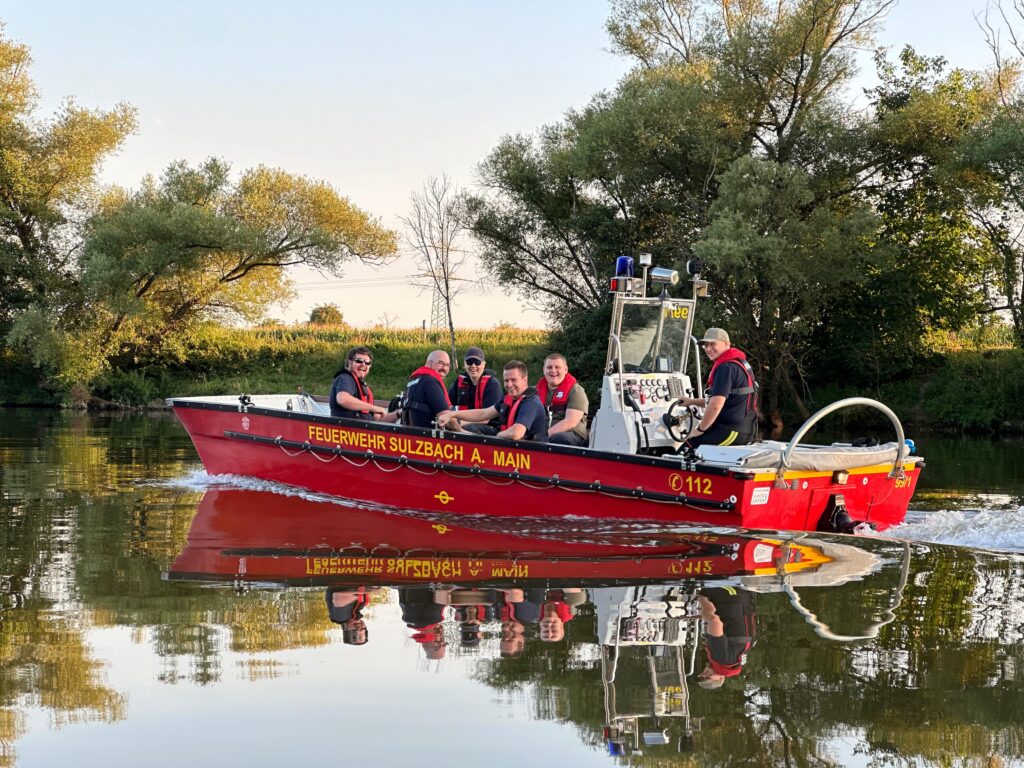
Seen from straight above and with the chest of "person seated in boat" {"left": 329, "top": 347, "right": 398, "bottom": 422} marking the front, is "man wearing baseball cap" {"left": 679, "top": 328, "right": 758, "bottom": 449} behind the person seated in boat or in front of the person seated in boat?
in front

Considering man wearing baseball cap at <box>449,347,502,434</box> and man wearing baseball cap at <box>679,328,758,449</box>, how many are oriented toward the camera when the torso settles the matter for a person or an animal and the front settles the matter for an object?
1

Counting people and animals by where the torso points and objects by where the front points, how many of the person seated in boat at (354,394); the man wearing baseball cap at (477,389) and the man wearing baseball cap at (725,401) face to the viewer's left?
1

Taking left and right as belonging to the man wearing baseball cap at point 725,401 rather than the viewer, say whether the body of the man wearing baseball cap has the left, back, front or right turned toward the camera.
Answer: left

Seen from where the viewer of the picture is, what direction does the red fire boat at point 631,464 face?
facing away from the viewer and to the left of the viewer

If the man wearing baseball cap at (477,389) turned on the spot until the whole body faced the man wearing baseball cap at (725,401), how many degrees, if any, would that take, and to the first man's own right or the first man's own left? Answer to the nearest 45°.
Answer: approximately 45° to the first man's own left

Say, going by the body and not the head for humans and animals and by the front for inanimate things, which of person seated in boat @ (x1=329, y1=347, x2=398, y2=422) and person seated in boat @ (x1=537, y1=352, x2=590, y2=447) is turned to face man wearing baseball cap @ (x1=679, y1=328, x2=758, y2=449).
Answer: person seated in boat @ (x1=329, y1=347, x2=398, y2=422)

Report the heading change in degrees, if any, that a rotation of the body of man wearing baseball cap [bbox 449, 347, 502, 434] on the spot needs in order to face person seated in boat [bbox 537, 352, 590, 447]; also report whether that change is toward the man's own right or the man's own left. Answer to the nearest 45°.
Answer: approximately 45° to the man's own left

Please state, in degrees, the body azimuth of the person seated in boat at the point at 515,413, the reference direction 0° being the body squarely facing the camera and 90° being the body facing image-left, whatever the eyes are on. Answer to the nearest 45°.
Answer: approximately 45°
